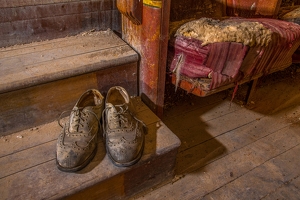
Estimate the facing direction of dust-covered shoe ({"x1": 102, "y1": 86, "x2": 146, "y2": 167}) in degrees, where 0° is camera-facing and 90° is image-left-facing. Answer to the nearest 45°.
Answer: approximately 0°

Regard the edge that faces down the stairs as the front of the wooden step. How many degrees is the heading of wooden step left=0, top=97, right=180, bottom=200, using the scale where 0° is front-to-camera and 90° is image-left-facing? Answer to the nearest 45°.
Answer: approximately 315°

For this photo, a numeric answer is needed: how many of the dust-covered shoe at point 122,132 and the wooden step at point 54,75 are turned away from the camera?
0

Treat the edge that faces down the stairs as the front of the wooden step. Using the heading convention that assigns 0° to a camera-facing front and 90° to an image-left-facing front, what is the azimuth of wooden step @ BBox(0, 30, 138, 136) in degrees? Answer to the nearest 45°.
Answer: approximately 315°

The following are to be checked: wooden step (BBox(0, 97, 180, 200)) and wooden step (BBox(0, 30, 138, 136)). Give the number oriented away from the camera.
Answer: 0
